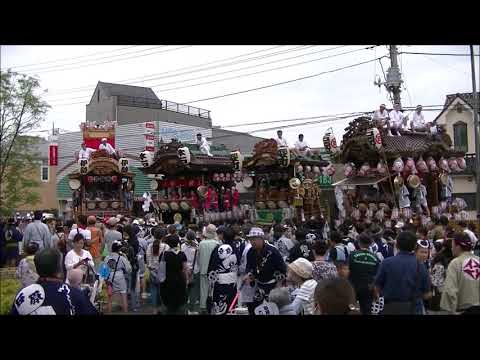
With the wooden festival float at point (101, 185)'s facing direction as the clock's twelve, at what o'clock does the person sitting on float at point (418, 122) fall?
The person sitting on float is roughly at 10 o'clock from the wooden festival float.

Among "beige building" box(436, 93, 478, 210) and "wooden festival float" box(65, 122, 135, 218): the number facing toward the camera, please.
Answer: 2

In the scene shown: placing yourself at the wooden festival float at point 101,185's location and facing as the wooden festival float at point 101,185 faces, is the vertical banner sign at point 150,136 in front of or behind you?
behind

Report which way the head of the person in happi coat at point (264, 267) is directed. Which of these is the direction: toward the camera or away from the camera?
toward the camera

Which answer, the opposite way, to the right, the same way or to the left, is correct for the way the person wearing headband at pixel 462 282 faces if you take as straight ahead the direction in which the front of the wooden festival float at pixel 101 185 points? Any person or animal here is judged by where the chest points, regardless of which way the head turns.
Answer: the opposite way

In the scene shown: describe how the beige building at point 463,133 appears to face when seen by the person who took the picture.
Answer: facing the viewer

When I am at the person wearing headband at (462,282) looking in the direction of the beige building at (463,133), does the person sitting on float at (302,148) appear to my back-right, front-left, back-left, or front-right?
front-left

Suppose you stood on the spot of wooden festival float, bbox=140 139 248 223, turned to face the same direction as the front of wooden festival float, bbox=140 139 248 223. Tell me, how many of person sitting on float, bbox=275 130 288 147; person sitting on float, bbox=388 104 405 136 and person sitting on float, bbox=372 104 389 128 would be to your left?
3

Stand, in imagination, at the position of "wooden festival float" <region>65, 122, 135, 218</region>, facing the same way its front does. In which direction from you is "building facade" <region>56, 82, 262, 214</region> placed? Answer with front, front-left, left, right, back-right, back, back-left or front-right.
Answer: back

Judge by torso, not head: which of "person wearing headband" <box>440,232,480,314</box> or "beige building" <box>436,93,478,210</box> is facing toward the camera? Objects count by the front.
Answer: the beige building

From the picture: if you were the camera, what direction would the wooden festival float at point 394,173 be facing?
facing the viewer and to the left of the viewer

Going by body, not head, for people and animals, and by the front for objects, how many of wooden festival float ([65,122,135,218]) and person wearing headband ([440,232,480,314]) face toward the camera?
1

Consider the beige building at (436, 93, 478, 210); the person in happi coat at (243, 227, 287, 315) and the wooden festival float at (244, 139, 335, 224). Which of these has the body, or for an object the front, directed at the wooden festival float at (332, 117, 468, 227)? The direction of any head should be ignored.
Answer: the beige building
